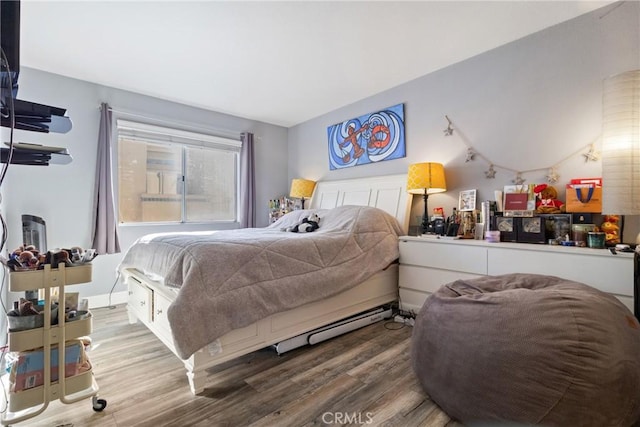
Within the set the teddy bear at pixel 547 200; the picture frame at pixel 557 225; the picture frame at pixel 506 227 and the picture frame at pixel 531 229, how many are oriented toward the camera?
4

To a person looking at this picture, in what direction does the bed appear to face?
facing the viewer and to the left of the viewer

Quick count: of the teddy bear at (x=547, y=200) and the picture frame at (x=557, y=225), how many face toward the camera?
2

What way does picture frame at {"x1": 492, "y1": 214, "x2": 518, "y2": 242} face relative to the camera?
toward the camera

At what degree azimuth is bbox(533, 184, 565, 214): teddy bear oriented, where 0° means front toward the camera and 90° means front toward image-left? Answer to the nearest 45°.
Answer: approximately 0°

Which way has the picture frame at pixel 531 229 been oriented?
toward the camera

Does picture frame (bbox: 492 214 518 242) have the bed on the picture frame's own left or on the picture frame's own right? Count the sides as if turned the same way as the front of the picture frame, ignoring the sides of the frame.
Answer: on the picture frame's own right

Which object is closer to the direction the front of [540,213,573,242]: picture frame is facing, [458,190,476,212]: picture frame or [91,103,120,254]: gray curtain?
the gray curtain

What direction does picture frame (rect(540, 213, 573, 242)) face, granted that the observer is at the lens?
facing the viewer

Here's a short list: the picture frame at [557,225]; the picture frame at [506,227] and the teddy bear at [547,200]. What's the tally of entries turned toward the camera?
3

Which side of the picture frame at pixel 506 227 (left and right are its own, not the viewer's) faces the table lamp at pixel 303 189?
right

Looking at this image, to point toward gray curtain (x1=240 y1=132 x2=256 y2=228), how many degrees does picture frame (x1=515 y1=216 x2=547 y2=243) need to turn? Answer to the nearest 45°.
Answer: approximately 90° to its right

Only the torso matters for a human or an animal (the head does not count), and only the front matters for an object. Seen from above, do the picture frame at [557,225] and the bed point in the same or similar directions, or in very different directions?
same or similar directions

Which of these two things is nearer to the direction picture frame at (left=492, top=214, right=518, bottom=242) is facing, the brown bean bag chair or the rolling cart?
the brown bean bag chair

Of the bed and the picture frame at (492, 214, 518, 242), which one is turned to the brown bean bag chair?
the picture frame

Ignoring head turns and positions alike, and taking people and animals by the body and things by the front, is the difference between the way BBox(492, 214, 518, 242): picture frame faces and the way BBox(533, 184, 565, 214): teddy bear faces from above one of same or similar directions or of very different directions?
same or similar directions
